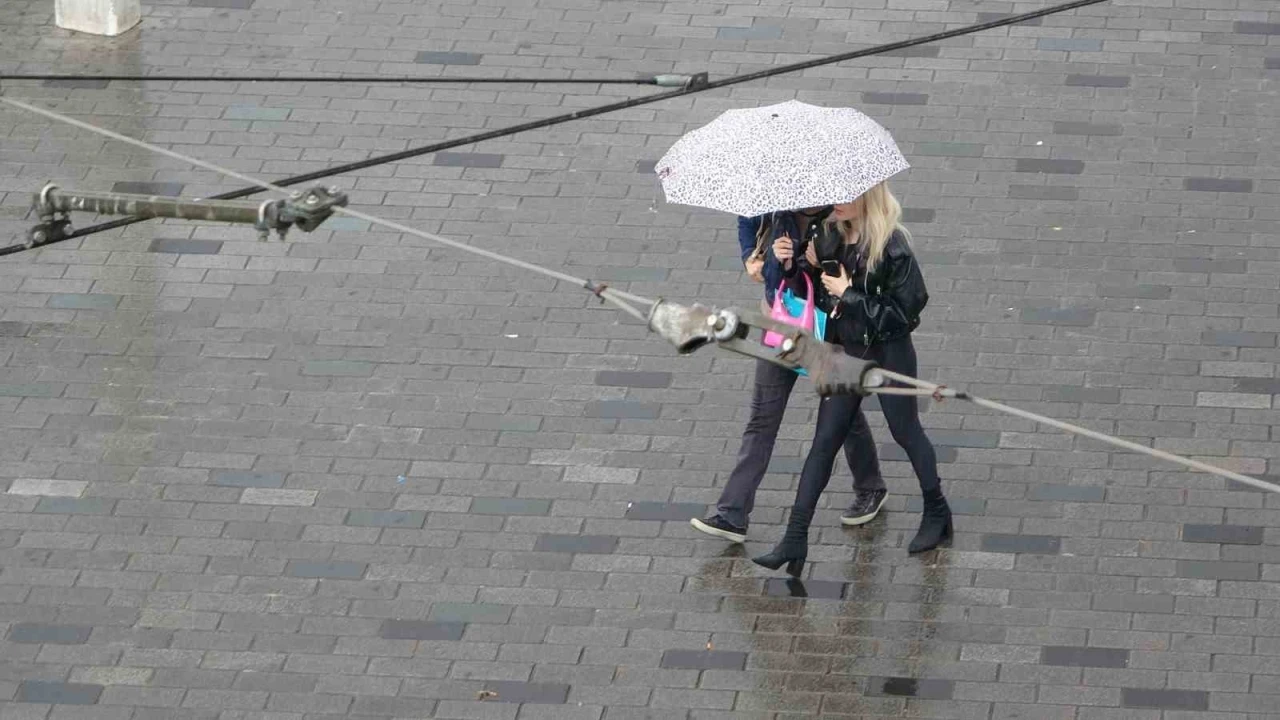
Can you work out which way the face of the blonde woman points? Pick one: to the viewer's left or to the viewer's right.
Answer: to the viewer's left

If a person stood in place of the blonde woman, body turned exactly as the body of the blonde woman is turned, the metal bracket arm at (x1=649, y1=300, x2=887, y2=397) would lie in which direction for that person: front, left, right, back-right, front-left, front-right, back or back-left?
front-left

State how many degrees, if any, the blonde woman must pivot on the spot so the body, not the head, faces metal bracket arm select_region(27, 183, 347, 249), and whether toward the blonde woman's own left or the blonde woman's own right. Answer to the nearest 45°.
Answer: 0° — they already face it

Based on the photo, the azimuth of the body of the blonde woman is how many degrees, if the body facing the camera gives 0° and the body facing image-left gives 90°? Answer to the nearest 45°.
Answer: approximately 45°

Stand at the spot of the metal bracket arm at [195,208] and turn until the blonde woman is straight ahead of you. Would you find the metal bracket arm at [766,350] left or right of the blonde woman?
right
